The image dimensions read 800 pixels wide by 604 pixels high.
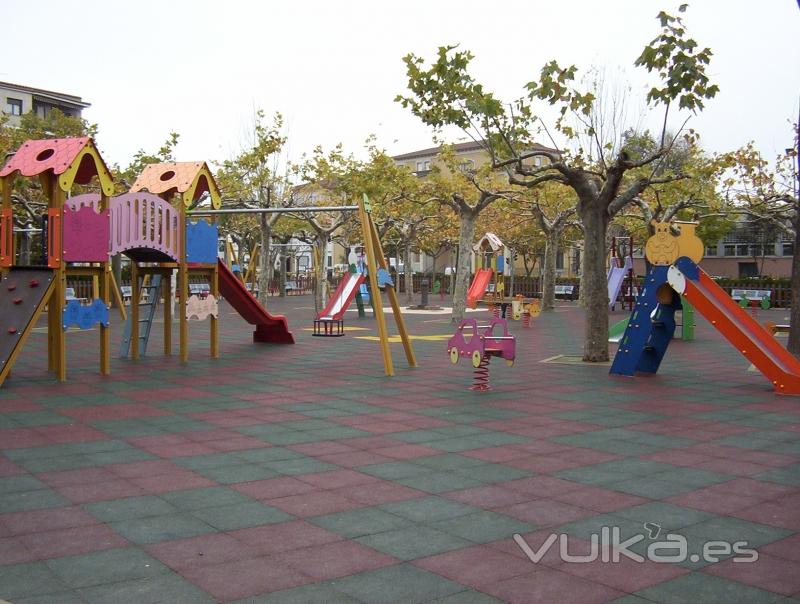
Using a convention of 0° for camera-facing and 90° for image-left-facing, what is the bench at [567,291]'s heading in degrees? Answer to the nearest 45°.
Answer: approximately 0°

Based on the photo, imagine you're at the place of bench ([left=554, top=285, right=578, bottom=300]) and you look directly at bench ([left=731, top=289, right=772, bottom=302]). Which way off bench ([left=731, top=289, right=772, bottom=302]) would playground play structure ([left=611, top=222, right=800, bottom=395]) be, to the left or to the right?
right

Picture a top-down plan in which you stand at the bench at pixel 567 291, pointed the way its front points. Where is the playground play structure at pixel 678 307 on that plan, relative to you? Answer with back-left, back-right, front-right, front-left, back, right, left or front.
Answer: front

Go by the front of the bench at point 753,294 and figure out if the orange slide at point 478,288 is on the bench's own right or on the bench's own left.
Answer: on the bench's own right

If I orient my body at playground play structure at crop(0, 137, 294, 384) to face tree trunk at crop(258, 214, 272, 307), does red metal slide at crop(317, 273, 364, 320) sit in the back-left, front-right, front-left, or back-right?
front-right

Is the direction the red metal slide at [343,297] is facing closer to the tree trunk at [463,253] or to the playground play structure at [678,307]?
the playground play structure

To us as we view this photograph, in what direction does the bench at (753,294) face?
facing the viewer

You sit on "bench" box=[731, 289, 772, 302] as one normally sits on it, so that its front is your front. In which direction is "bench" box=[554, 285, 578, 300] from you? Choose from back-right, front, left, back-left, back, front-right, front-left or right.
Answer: back-right

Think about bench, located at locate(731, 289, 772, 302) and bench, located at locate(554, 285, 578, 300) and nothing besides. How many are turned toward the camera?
2

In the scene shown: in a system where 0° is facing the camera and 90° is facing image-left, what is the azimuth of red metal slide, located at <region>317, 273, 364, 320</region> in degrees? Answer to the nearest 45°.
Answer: approximately 45°

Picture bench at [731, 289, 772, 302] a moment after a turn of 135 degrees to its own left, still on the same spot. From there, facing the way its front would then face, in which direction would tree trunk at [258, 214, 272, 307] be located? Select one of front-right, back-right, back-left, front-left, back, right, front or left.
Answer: back

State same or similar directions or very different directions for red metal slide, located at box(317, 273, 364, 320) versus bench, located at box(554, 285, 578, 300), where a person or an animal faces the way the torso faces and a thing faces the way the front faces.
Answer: same or similar directions

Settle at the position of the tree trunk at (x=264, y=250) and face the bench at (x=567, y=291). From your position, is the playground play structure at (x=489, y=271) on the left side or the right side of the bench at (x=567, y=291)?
right

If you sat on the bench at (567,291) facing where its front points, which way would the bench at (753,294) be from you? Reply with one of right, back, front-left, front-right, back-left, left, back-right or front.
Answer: front-left

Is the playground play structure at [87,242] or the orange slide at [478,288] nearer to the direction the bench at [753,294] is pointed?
the playground play structure

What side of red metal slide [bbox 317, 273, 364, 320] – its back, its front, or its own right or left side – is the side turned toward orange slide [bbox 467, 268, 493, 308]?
back
